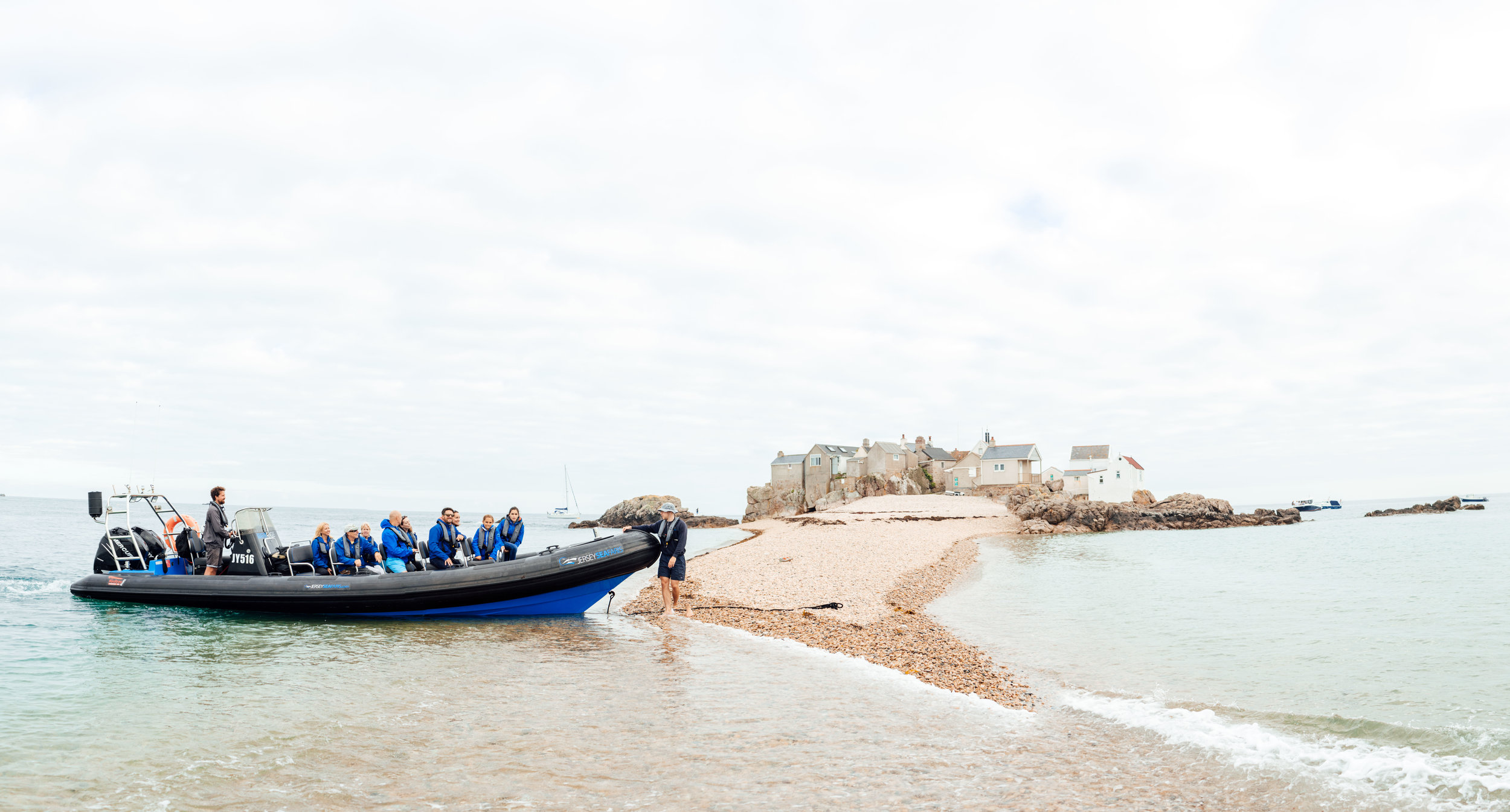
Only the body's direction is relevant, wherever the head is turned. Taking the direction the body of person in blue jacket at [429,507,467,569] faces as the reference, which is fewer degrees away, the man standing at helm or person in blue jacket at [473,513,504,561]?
the person in blue jacket

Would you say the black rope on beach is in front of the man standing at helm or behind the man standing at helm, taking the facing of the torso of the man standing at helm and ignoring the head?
in front

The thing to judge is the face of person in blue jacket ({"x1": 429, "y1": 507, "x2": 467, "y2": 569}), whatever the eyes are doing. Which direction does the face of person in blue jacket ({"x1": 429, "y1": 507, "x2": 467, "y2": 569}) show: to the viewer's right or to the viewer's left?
to the viewer's right

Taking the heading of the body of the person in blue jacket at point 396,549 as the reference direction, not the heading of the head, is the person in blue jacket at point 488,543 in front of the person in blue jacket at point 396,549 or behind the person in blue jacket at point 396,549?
in front

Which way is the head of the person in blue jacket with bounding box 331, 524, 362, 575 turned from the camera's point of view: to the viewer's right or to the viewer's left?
to the viewer's right

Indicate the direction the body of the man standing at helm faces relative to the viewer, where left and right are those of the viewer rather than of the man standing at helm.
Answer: facing to the right of the viewer

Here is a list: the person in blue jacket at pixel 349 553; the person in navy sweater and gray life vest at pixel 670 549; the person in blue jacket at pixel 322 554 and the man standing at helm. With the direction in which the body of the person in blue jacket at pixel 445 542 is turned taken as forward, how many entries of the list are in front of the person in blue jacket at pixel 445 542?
1

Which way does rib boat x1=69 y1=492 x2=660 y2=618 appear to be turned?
to the viewer's right
